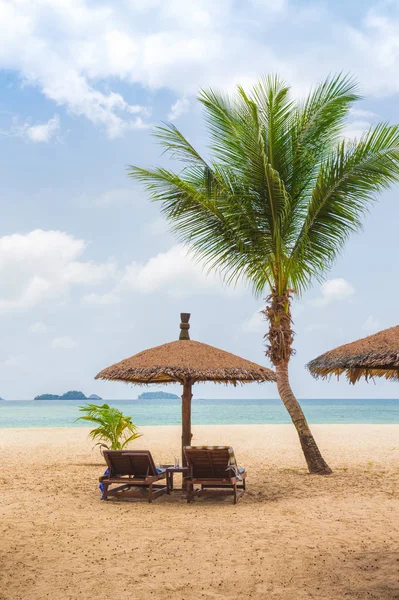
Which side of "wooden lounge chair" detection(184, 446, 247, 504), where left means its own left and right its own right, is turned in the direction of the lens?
back

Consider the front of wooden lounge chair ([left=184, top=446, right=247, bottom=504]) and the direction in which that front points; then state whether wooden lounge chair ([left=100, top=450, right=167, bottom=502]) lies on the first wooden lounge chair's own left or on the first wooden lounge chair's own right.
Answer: on the first wooden lounge chair's own left

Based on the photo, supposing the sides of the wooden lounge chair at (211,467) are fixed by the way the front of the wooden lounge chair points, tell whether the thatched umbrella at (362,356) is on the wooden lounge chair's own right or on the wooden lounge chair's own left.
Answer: on the wooden lounge chair's own right
